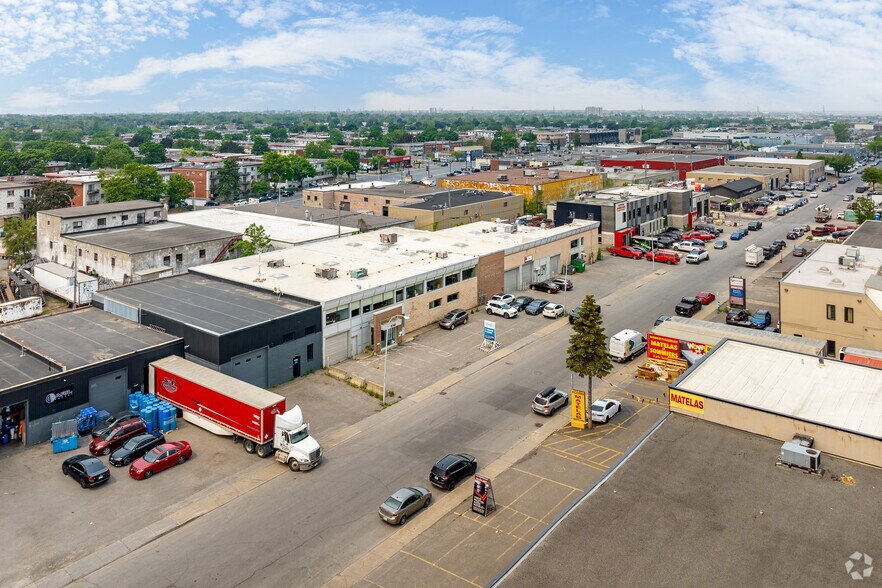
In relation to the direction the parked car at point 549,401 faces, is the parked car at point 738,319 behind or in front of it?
in front

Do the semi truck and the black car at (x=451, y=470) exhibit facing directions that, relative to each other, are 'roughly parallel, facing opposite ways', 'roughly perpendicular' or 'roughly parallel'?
roughly perpendicular

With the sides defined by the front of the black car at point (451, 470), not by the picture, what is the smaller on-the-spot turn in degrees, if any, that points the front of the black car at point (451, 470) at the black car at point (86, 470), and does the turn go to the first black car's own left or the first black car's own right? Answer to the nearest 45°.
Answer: approximately 135° to the first black car's own left

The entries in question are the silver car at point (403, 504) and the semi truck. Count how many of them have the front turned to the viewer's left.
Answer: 0

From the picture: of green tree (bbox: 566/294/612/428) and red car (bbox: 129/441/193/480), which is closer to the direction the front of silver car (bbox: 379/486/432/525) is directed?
the green tree
